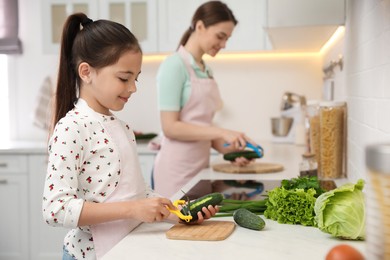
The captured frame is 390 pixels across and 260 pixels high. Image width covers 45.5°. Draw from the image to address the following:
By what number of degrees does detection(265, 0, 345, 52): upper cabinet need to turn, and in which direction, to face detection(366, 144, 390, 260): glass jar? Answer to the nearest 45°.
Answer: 0° — it already faces it

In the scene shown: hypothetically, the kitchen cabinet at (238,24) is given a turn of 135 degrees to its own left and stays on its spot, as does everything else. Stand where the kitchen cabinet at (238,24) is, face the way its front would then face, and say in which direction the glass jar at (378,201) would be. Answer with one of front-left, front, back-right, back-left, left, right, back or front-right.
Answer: back-right

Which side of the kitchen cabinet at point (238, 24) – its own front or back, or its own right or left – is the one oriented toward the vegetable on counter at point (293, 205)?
front

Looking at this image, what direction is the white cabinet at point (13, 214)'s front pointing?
toward the camera

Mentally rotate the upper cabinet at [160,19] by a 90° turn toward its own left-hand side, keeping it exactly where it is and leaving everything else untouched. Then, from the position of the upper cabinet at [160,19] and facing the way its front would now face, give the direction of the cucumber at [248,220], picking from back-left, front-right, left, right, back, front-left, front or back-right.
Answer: right

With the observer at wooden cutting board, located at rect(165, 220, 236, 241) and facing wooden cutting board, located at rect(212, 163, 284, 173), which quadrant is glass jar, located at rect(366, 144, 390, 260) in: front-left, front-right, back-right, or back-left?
back-right

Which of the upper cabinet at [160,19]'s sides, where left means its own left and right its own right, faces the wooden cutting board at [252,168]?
front

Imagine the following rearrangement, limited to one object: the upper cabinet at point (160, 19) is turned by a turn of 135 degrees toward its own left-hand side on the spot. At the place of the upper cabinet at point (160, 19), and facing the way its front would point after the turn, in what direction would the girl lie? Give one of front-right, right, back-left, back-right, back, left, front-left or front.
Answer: back-right

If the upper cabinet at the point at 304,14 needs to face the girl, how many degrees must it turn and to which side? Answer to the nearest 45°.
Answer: approximately 45° to its right

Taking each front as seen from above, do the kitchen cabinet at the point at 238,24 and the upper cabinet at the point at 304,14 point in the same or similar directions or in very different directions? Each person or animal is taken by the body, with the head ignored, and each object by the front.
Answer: same or similar directions

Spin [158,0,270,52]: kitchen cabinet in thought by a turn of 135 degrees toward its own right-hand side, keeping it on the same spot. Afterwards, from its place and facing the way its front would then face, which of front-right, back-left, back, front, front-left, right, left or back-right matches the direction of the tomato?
back-left

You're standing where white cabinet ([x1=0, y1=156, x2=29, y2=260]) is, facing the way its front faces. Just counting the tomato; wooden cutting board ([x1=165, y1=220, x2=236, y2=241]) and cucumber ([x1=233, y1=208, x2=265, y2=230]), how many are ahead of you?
3

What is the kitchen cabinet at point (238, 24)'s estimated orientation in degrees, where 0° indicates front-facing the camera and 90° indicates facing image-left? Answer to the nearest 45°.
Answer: approximately 0°

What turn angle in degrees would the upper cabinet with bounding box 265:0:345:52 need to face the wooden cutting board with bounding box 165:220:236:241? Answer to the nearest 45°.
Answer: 0° — it already faces it

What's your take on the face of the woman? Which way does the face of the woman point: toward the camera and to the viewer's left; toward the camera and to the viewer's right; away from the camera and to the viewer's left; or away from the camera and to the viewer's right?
toward the camera and to the viewer's right
